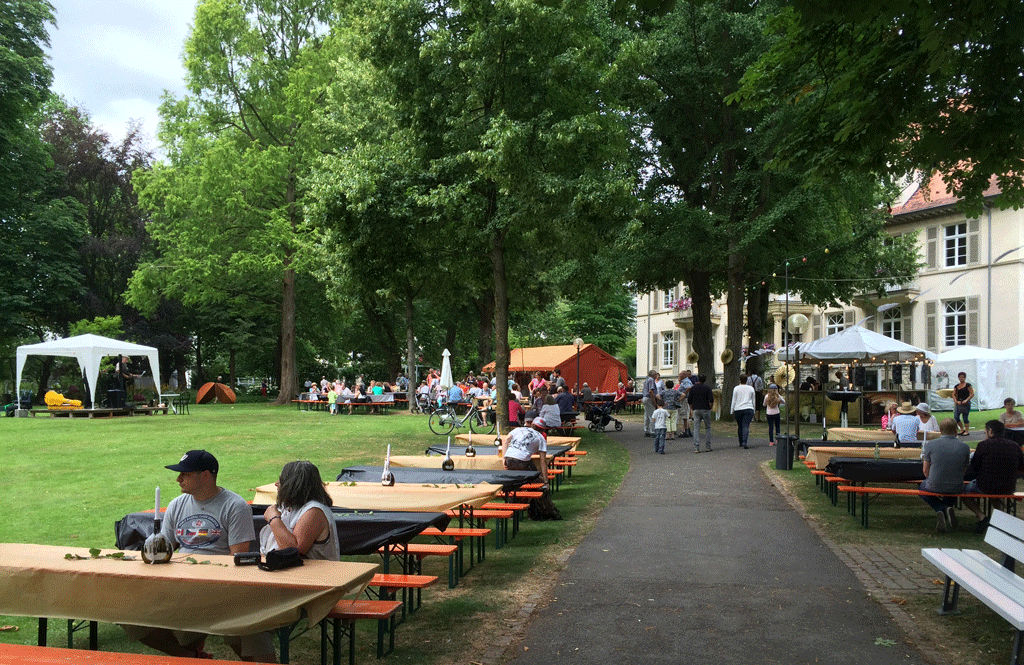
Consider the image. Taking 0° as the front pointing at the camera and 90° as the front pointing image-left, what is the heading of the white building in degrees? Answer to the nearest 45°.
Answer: approximately 45°

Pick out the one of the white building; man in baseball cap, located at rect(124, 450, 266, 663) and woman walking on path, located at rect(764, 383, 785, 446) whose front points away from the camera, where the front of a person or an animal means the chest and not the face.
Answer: the woman walking on path

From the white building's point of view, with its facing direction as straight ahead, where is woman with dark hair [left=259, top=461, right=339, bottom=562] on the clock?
The woman with dark hair is roughly at 11 o'clock from the white building.

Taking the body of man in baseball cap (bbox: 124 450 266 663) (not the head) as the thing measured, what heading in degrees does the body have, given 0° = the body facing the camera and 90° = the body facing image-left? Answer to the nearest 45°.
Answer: approximately 45°

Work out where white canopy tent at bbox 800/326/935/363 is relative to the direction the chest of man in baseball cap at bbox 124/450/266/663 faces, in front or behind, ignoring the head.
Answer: behind

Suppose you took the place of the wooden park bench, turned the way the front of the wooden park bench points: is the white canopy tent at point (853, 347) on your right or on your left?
on your right

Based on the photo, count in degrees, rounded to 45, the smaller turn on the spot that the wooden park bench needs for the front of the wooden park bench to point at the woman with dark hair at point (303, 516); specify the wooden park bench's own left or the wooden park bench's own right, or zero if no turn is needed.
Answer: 0° — it already faces them

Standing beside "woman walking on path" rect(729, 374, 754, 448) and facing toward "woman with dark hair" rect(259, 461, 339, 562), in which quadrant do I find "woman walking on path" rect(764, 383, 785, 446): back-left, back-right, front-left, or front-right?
back-left

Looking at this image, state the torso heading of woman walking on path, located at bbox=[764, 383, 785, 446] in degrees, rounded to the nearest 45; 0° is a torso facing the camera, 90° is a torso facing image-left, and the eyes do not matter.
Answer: approximately 180°

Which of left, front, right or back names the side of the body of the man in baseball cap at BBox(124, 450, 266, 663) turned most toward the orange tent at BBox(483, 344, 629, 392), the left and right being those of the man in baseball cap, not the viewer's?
back

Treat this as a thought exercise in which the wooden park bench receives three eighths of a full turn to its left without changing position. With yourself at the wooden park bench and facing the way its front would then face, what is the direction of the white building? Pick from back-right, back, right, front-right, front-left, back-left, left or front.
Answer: left

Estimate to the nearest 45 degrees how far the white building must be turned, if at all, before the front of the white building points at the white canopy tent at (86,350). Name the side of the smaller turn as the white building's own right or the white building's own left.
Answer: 0° — it already faces it

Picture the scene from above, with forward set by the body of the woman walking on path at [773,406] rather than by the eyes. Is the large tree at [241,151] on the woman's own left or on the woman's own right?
on the woman's own left
